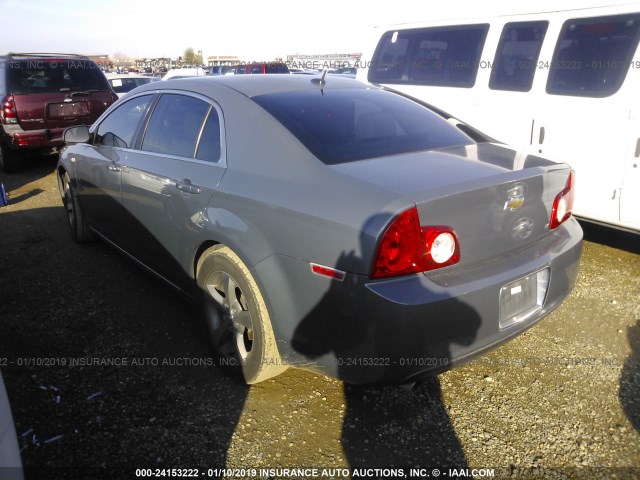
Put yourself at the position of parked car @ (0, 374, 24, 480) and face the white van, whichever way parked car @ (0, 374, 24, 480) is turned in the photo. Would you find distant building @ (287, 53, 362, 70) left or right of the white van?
left

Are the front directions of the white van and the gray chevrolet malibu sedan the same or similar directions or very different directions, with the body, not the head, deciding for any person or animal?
very different directions

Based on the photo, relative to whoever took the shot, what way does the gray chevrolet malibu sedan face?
facing away from the viewer and to the left of the viewer

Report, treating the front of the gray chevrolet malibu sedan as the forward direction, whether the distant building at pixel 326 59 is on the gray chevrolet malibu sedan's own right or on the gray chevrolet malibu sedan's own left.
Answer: on the gray chevrolet malibu sedan's own right

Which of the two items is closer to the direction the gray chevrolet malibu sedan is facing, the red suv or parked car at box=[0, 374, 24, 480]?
the red suv

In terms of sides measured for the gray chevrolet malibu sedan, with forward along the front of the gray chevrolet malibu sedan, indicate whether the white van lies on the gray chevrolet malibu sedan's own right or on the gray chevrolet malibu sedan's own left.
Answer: on the gray chevrolet malibu sedan's own right
